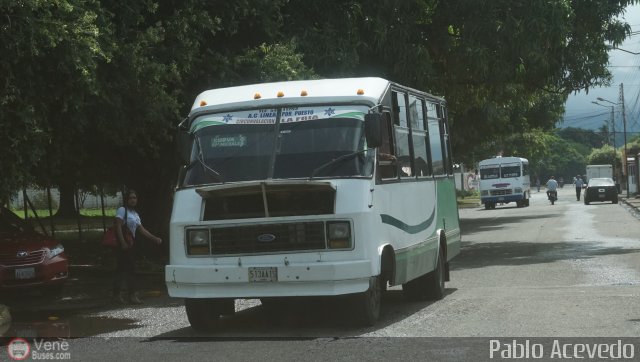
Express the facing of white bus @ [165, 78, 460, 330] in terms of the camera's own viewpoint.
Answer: facing the viewer

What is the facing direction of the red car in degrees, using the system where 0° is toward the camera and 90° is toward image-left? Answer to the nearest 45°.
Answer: approximately 315°

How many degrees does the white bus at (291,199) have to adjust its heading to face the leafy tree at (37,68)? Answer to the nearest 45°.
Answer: approximately 135° to its right

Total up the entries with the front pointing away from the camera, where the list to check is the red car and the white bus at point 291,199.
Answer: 0

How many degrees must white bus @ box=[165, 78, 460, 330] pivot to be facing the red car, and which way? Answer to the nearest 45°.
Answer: approximately 135° to its right
